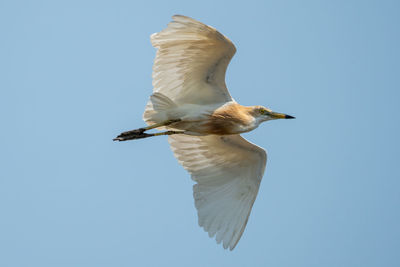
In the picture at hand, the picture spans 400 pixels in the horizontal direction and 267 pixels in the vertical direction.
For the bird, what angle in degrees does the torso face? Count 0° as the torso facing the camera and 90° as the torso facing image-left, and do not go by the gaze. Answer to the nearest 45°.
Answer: approximately 270°
